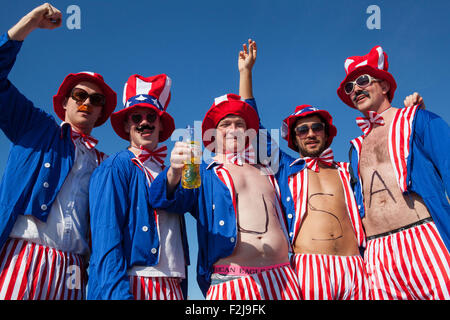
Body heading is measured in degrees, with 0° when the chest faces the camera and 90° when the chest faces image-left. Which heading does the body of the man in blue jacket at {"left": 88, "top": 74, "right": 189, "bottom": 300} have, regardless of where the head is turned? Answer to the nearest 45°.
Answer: approximately 315°

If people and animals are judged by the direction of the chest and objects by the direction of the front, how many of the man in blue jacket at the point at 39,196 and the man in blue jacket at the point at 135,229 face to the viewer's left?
0

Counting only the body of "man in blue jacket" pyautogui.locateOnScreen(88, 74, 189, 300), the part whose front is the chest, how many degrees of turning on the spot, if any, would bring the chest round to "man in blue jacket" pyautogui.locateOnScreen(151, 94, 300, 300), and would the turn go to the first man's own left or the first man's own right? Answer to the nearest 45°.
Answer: approximately 45° to the first man's own left

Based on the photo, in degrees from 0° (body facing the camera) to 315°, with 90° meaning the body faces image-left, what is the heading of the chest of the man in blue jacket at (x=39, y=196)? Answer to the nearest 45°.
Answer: approximately 315°
